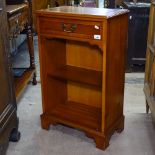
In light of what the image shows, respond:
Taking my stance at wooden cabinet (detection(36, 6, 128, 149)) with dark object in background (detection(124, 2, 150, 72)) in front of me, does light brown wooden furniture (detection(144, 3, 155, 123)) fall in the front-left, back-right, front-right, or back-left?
front-right

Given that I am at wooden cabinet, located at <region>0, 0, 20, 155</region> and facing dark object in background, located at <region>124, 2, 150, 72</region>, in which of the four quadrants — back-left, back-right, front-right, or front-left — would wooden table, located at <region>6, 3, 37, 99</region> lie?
front-left

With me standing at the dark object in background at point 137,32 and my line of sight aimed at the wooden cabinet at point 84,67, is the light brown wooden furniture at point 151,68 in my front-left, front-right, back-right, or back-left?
front-left

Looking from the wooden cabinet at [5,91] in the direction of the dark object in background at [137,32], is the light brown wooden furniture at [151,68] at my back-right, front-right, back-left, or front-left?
front-right

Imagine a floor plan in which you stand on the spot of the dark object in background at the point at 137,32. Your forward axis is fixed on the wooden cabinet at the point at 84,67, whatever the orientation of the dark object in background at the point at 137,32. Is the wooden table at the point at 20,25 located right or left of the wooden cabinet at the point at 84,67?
right

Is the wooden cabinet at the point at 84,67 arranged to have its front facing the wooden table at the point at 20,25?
no

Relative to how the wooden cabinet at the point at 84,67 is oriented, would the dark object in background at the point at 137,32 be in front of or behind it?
behind

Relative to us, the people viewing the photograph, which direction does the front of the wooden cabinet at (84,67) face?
facing the viewer and to the left of the viewer
